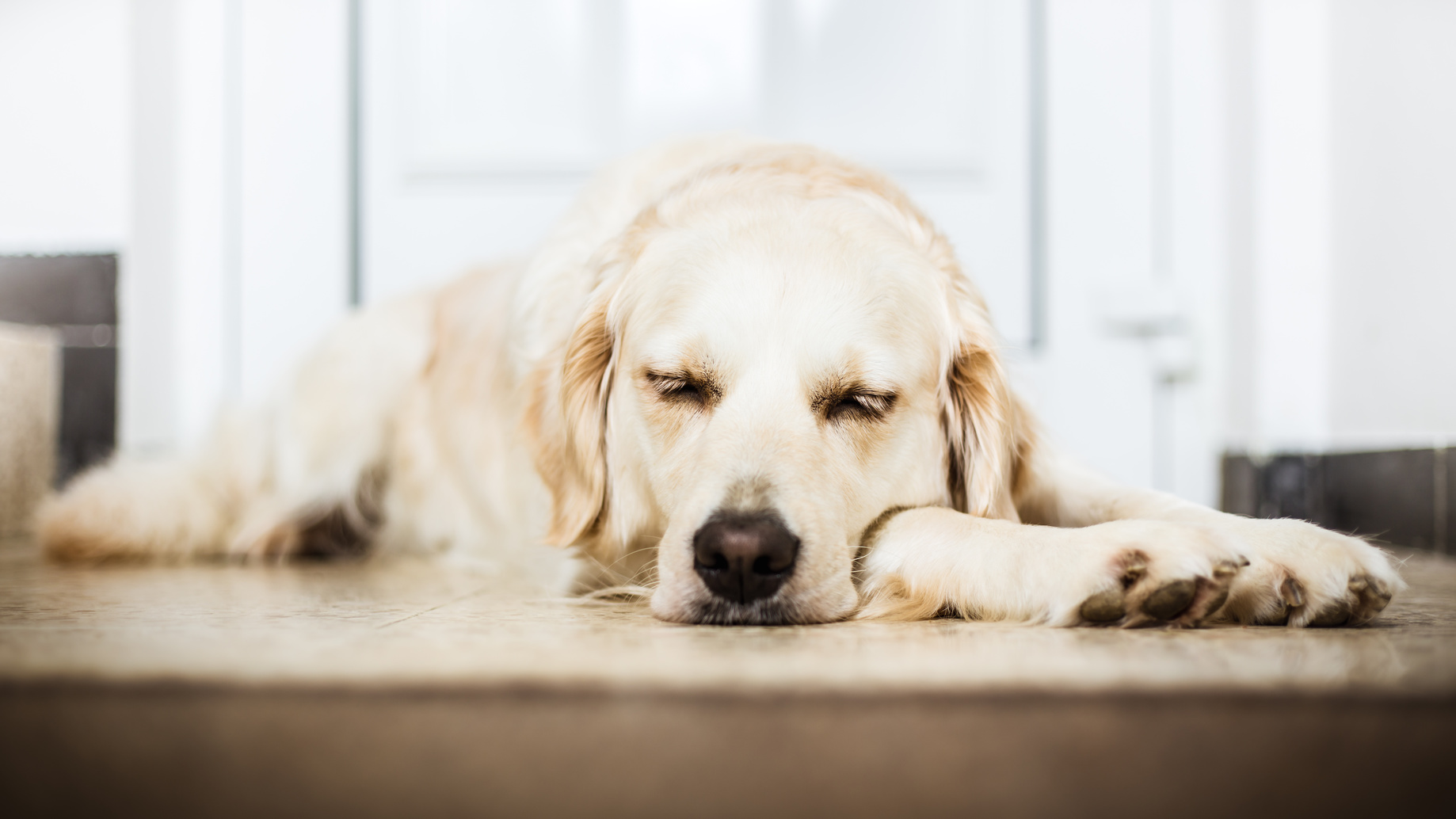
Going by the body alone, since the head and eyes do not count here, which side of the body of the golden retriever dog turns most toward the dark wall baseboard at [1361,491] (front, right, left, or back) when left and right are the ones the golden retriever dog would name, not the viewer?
left

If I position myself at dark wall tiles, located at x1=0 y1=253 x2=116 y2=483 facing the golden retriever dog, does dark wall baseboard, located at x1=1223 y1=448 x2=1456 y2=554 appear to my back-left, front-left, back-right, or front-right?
front-left

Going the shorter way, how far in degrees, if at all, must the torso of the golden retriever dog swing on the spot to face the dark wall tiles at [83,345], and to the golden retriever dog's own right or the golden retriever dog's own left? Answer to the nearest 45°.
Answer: approximately 180°

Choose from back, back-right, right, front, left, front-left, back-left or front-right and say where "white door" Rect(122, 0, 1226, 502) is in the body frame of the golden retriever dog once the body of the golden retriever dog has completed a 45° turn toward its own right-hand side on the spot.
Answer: back

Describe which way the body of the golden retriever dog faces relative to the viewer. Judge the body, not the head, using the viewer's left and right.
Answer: facing the viewer and to the right of the viewer
